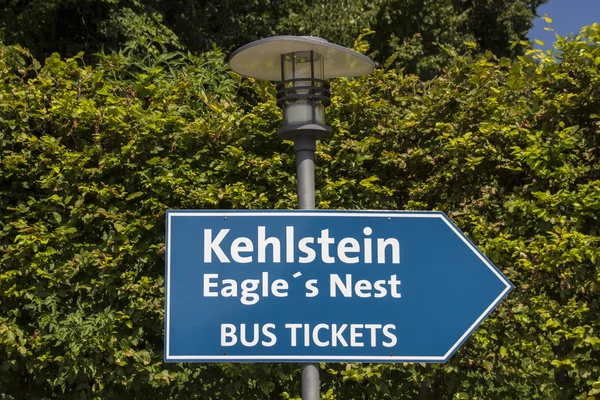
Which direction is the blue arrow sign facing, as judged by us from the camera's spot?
facing the viewer
